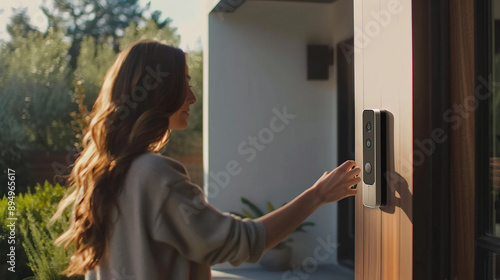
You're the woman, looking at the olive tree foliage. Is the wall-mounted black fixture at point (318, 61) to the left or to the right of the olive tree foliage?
right

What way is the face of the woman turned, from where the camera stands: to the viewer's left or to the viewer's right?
to the viewer's right

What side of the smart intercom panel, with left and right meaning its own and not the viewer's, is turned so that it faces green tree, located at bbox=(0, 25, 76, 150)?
right

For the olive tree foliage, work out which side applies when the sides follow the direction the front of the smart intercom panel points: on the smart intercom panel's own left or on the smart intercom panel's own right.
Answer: on the smart intercom panel's own right

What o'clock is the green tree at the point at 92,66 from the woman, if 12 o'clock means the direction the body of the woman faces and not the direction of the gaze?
The green tree is roughly at 10 o'clock from the woman.

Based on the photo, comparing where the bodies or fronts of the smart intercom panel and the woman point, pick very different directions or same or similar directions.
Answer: very different directions

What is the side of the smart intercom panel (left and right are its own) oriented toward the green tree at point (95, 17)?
right

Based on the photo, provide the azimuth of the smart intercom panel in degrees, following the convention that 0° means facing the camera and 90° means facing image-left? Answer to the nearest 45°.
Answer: approximately 45°

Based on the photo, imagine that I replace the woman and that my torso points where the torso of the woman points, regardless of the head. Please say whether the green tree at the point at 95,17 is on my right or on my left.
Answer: on my left

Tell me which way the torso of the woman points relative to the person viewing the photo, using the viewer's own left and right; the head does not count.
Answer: facing away from the viewer and to the right of the viewer
